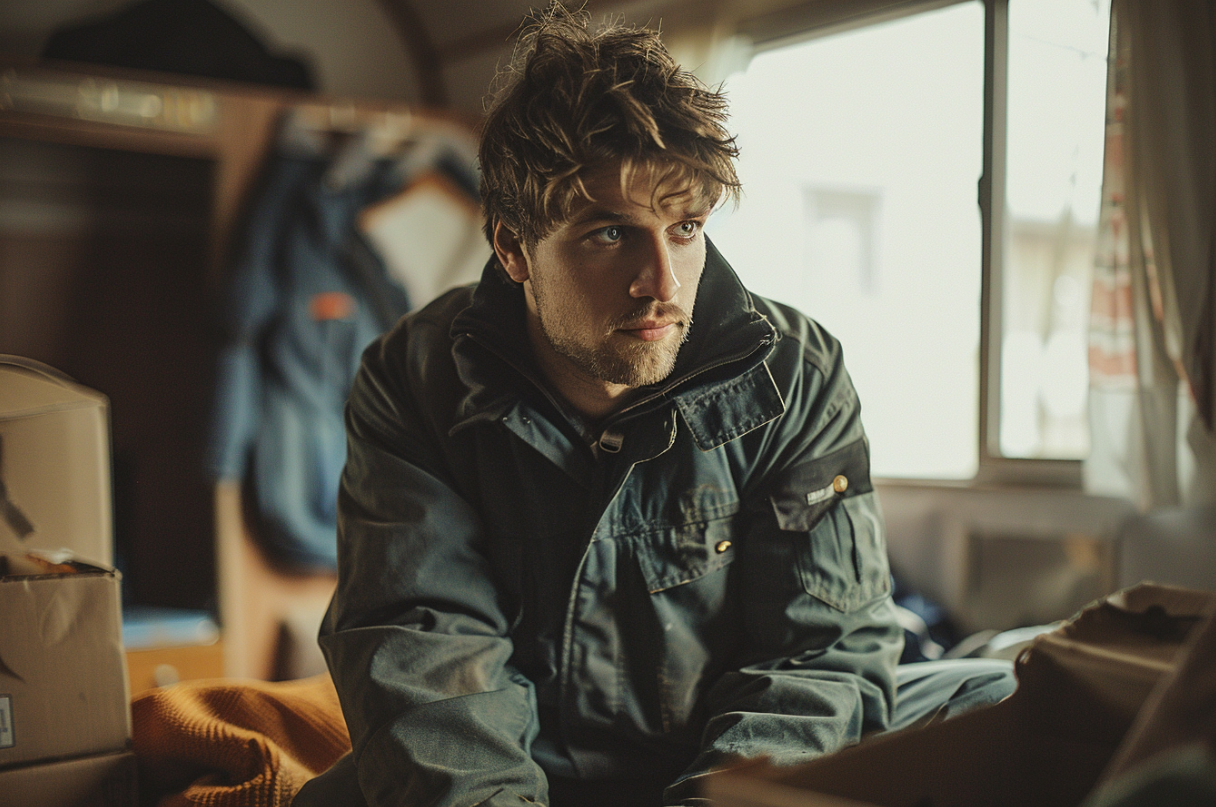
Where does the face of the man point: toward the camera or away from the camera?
toward the camera

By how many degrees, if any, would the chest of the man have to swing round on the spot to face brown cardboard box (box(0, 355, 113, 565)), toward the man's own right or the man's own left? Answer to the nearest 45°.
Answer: approximately 90° to the man's own right

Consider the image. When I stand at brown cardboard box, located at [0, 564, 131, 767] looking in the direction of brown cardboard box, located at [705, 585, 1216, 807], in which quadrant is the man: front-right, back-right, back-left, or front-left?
front-left

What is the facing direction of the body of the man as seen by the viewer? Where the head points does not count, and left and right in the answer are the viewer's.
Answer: facing the viewer

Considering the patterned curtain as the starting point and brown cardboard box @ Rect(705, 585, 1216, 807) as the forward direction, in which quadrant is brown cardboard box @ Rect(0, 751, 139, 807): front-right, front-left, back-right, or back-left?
front-right

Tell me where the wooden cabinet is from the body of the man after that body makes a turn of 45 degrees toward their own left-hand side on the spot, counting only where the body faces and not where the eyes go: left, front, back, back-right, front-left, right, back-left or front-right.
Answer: back

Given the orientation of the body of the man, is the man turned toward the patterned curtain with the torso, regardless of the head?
no
